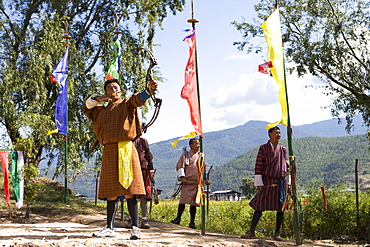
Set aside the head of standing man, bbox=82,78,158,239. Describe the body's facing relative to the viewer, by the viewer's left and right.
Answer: facing the viewer

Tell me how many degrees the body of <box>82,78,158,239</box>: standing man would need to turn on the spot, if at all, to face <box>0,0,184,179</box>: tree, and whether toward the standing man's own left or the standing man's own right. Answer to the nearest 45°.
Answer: approximately 180°

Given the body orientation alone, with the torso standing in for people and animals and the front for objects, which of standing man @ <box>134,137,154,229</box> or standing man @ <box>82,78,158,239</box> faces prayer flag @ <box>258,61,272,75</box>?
standing man @ <box>134,137,154,229</box>

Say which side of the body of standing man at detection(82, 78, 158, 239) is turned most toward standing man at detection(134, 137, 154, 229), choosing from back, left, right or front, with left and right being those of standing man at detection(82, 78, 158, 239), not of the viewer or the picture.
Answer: back

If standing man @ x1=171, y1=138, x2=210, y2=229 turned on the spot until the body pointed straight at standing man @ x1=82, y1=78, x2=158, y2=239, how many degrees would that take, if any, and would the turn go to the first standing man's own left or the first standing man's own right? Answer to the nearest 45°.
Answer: approximately 45° to the first standing man's own right

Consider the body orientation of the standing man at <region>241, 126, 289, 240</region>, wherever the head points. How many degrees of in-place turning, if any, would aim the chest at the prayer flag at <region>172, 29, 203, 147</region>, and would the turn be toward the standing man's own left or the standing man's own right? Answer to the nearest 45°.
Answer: approximately 90° to the standing man's own right

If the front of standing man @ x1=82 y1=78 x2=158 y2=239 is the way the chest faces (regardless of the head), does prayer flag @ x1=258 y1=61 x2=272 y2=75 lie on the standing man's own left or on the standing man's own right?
on the standing man's own left

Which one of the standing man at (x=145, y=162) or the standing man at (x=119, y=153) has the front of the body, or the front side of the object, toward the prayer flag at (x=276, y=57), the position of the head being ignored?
the standing man at (x=145, y=162)

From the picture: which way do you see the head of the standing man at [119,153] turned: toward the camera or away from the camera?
toward the camera

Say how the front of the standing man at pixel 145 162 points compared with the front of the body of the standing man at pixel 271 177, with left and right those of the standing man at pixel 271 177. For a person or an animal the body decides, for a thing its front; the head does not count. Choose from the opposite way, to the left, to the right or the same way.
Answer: the same way

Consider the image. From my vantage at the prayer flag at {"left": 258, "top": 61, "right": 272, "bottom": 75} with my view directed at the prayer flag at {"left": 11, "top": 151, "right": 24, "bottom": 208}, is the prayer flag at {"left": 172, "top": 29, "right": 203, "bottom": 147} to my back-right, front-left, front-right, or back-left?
front-left
